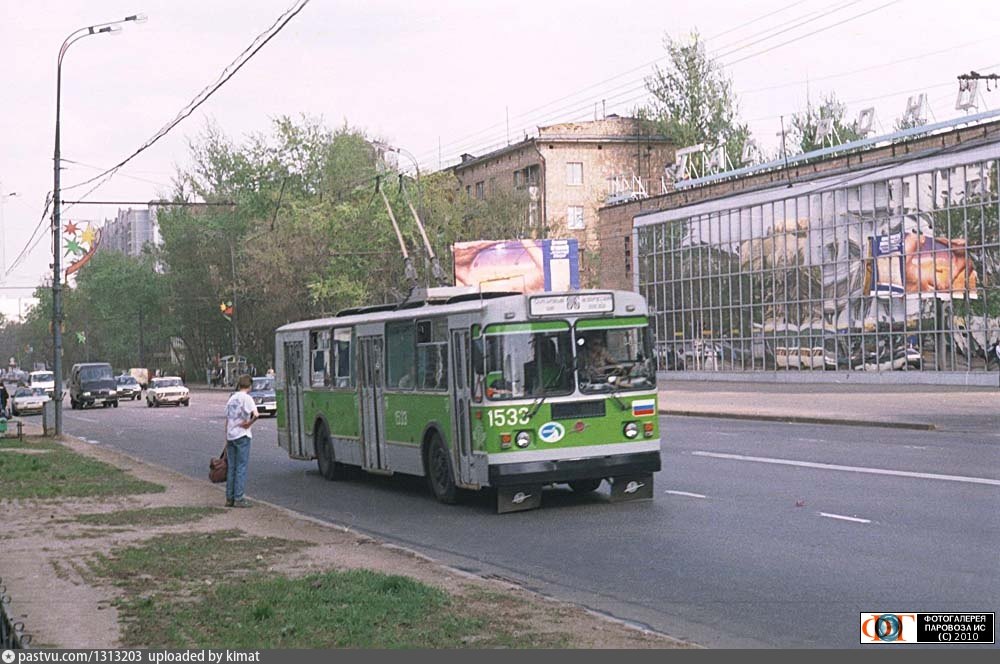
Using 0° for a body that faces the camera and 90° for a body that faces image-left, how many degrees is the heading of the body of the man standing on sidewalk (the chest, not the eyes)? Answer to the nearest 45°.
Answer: approximately 225°

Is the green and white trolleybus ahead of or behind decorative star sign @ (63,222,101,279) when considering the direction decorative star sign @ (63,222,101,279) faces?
ahead

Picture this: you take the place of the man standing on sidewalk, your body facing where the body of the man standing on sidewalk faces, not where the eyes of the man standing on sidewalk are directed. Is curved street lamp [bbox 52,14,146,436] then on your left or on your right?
on your left

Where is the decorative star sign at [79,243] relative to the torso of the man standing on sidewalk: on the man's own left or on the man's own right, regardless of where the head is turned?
on the man's own left

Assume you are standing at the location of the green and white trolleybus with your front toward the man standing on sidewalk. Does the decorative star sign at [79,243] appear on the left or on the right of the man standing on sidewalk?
right

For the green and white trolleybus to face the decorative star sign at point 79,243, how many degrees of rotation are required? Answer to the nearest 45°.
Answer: approximately 180°

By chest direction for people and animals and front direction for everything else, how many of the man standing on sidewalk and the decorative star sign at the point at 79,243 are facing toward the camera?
1
